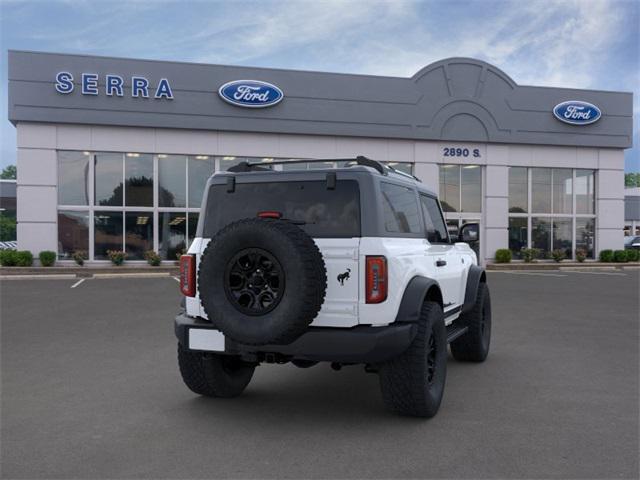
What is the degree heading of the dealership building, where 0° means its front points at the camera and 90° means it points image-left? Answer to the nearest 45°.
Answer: approximately 0°

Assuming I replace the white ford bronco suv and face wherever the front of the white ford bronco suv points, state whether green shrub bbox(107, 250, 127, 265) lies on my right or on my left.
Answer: on my left

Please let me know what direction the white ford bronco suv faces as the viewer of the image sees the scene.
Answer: facing away from the viewer and to the right of the viewer

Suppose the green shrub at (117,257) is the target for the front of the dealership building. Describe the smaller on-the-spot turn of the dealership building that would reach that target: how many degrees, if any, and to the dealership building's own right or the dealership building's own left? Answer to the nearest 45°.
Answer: approximately 90° to the dealership building's own right

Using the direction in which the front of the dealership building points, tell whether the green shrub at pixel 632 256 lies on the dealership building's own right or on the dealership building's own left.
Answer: on the dealership building's own left

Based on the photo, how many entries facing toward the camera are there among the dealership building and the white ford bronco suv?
1

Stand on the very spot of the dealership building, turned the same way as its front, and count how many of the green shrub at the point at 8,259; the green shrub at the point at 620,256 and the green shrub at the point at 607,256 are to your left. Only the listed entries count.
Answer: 2
